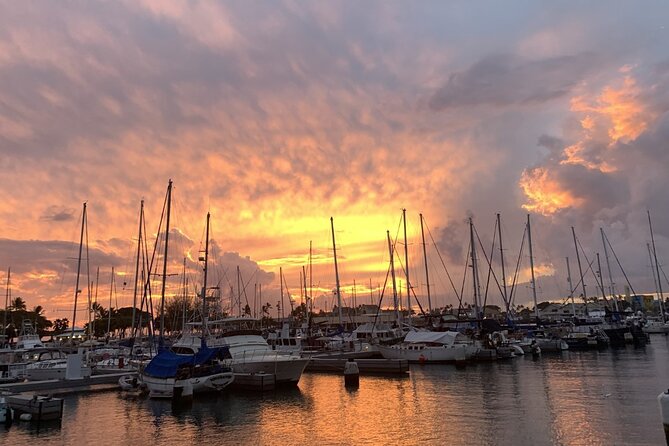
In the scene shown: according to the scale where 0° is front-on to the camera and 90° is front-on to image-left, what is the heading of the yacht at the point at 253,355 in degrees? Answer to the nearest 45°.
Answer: approximately 315°

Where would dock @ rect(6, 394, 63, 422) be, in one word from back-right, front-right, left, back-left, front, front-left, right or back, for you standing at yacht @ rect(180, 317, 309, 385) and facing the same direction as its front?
right

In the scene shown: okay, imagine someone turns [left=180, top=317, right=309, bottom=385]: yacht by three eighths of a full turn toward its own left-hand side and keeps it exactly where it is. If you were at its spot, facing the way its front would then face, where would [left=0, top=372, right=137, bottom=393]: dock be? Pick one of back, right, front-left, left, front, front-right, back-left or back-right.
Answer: left

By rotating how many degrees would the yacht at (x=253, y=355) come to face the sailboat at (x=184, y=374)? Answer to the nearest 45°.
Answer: approximately 90° to its right

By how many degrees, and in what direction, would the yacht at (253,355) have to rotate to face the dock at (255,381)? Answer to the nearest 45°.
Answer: approximately 45° to its right
